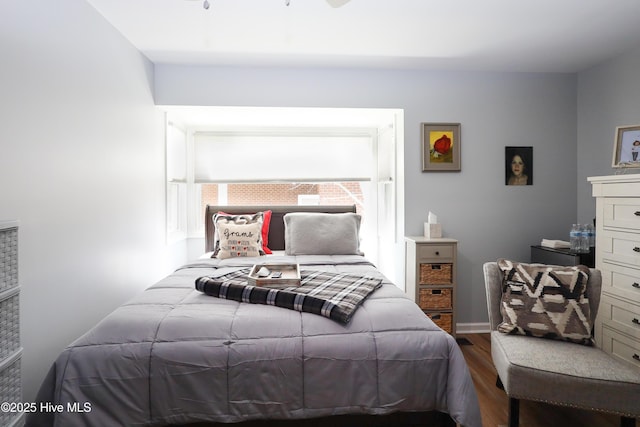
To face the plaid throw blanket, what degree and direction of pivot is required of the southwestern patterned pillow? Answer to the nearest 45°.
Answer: approximately 45° to its right

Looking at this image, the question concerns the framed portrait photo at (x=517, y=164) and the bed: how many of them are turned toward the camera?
2

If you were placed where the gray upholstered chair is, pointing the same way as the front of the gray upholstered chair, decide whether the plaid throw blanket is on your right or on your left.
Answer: on your right

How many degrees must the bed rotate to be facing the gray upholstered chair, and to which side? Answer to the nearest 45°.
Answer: approximately 90° to its left

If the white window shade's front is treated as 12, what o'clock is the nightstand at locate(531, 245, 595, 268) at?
The nightstand is roughly at 10 o'clock from the white window shade.

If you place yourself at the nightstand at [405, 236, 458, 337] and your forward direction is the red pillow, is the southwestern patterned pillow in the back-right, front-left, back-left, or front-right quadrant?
back-left

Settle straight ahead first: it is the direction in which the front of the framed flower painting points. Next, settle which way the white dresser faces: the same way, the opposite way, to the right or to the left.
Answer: to the right

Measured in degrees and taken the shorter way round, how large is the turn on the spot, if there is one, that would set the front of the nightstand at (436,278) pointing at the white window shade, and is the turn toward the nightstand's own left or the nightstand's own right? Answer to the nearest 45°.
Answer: approximately 90° to the nightstand's own right

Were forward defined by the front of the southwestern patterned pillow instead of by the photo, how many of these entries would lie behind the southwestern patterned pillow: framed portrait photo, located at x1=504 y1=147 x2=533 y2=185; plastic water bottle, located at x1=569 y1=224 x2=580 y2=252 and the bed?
2

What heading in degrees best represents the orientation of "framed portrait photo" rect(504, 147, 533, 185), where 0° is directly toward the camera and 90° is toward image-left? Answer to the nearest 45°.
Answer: approximately 0°
